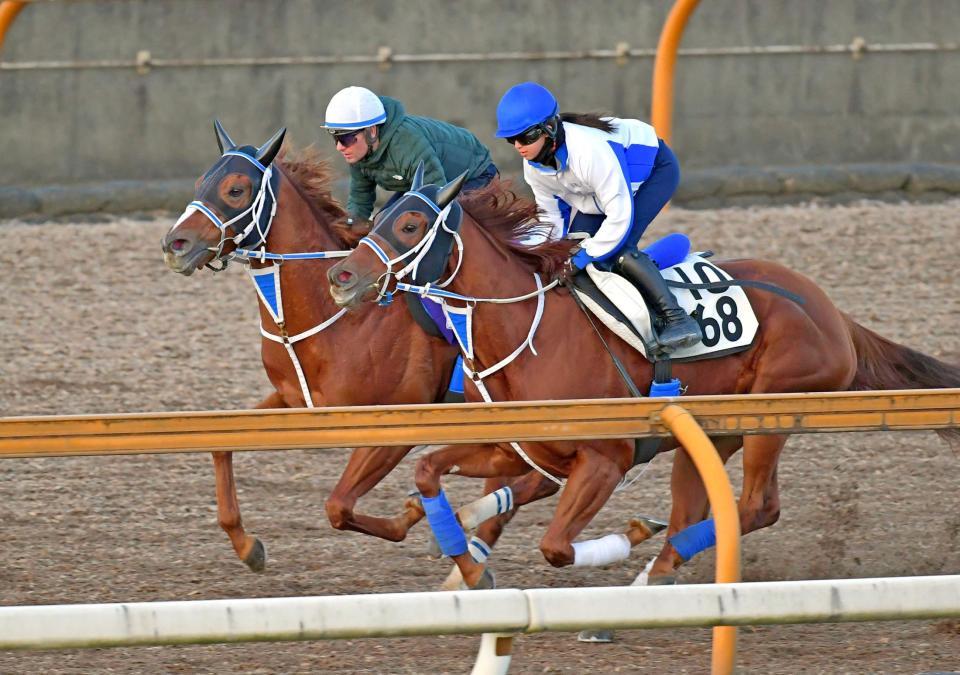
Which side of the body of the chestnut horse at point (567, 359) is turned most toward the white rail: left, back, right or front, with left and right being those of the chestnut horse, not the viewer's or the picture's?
left

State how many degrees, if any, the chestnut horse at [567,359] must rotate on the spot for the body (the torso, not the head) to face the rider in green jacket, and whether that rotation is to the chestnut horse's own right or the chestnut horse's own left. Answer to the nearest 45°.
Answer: approximately 45° to the chestnut horse's own right

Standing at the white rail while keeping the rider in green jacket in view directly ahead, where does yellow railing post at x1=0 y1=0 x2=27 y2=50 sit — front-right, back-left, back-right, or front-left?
front-left

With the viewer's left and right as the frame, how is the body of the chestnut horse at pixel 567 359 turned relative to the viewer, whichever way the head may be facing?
facing to the left of the viewer

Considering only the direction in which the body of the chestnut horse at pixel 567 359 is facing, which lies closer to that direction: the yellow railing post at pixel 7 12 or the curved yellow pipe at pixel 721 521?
the yellow railing post

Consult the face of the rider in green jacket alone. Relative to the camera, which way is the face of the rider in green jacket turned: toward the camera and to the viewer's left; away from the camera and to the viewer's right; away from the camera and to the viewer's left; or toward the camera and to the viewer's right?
toward the camera and to the viewer's left

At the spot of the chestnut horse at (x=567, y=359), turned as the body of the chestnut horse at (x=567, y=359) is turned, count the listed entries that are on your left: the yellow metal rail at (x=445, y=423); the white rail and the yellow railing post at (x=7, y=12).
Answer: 2

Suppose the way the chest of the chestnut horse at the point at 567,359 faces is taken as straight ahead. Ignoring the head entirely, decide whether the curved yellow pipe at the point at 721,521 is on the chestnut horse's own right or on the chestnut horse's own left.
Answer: on the chestnut horse's own left

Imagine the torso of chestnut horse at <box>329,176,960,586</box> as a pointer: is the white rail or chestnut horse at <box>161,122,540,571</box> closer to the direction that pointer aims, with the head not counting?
the chestnut horse

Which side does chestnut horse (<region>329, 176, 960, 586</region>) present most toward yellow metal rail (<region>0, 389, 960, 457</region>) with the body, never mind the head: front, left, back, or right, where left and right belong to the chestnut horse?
left

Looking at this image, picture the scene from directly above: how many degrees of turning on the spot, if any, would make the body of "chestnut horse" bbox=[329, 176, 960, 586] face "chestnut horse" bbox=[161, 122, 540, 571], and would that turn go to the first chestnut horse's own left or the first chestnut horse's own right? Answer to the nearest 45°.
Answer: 0° — it already faces it
